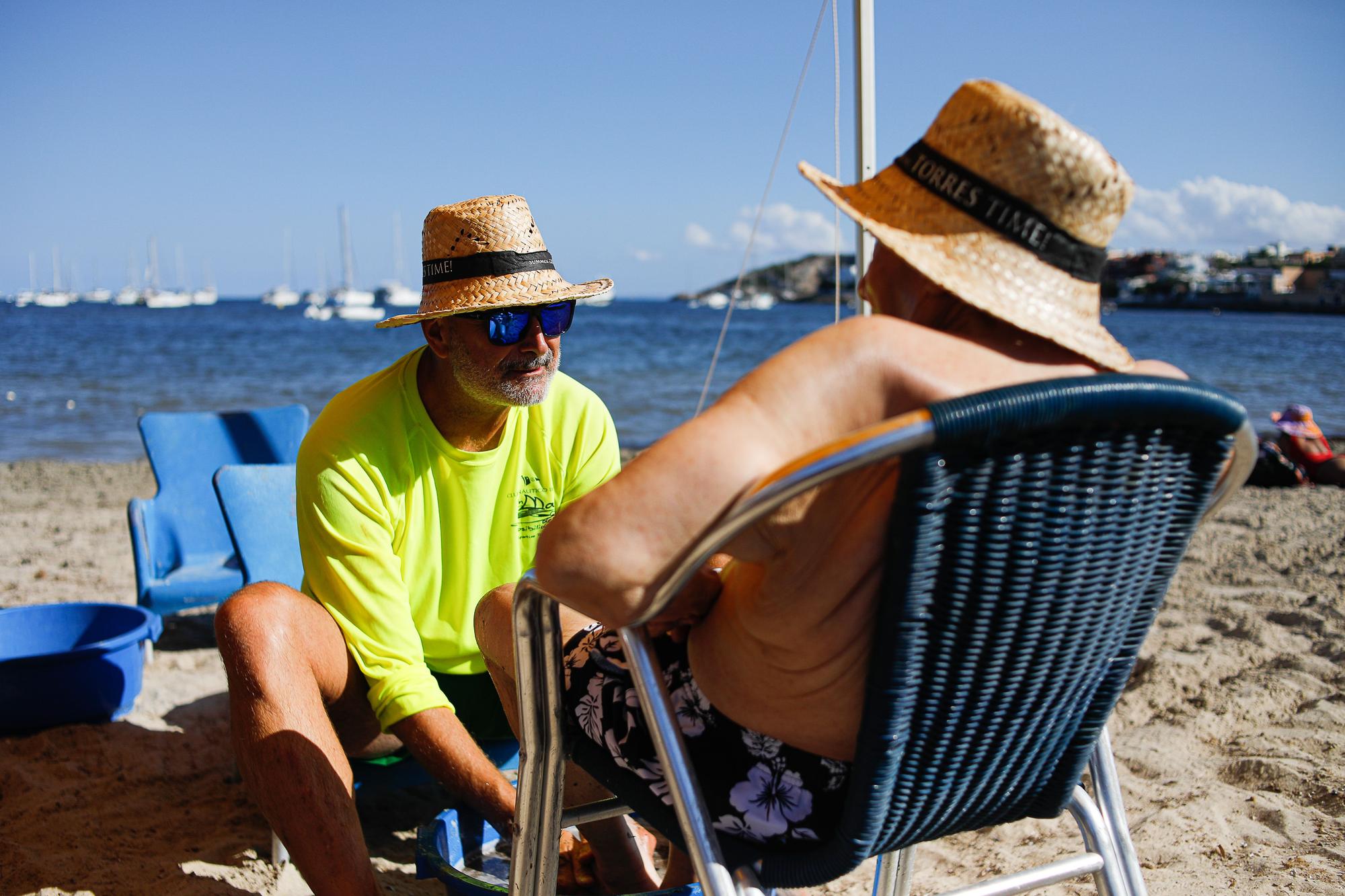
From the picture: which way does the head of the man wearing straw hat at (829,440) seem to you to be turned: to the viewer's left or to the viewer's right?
to the viewer's left

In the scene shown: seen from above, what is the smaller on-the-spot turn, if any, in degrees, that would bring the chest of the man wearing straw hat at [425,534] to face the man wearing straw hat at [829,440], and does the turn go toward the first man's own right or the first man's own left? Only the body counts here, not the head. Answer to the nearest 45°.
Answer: approximately 45° to the first man's own right

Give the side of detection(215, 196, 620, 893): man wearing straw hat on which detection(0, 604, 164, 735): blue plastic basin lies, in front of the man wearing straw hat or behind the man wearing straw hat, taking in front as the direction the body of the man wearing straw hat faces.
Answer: behind

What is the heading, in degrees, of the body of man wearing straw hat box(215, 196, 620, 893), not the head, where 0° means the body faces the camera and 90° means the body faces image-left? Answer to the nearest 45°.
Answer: approximately 315°

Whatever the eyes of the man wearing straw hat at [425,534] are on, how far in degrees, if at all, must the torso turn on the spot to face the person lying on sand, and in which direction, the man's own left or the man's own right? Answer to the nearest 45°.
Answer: approximately 90° to the man's own left
